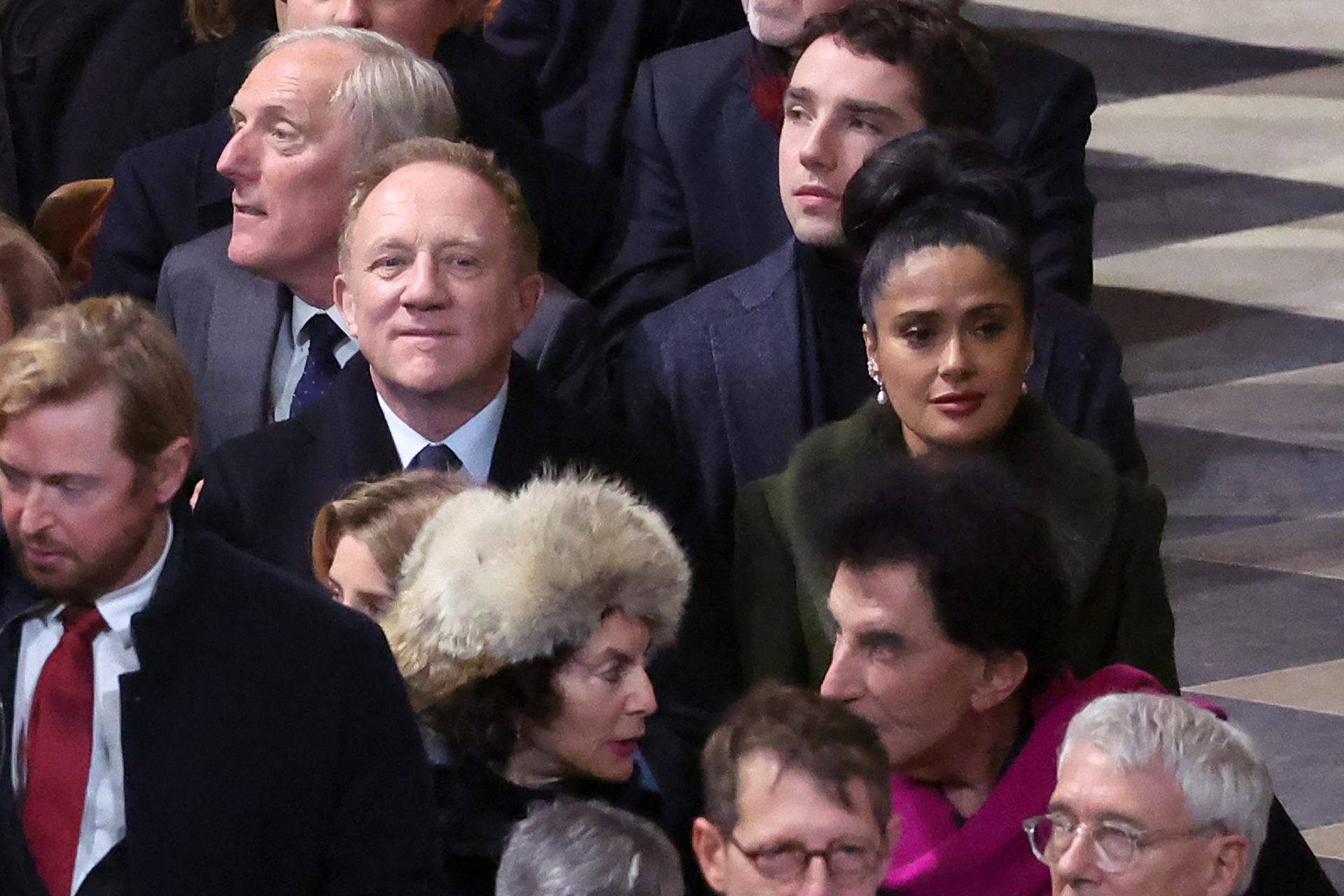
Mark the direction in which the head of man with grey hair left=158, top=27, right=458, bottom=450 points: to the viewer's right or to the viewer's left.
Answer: to the viewer's left

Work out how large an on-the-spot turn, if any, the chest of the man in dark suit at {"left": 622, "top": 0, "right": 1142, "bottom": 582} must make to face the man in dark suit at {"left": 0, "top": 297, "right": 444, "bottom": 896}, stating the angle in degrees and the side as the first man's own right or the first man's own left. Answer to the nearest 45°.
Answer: approximately 45° to the first man's own right

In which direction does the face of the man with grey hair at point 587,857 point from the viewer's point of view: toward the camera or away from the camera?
away from the camera

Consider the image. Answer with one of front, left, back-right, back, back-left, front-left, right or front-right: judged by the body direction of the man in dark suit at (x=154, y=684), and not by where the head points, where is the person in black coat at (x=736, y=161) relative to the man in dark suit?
back

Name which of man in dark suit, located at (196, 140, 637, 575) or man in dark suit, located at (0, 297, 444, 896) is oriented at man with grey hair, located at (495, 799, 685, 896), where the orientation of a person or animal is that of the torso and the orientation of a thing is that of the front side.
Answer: man in dark suit, located at (196, 140, 637, 575)

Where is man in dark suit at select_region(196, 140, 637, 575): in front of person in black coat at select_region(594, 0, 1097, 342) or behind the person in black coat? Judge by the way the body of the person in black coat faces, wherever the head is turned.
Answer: in front

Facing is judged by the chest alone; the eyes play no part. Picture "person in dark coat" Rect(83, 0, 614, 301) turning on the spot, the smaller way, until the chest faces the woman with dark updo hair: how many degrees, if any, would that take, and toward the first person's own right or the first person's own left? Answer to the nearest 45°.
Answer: approximately 45° to the first person's own left

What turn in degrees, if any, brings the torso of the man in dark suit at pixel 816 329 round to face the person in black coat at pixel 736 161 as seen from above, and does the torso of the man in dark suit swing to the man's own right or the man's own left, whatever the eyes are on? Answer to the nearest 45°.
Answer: approximately 180°

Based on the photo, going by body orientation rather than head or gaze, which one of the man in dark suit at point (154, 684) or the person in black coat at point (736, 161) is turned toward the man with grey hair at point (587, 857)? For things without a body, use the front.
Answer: the person in black coat
